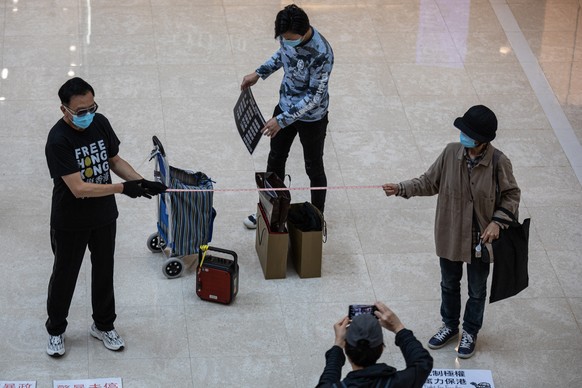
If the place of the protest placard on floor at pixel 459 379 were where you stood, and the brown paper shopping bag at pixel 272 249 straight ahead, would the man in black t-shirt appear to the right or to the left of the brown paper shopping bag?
left

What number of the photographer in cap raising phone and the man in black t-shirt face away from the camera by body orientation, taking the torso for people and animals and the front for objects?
1

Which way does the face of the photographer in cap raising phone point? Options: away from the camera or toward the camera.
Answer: away from the camera

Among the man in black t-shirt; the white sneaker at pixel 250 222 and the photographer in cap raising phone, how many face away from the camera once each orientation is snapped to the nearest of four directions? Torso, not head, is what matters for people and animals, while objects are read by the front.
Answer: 1

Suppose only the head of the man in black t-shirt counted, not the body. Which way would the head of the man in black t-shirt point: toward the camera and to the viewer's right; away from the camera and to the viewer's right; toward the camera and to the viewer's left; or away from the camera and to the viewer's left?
toward the camera and to the viewer's right

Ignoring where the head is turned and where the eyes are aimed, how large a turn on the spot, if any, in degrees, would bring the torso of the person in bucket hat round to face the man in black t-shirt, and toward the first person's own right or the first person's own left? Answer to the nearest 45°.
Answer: approximately 45° to the first person's own right

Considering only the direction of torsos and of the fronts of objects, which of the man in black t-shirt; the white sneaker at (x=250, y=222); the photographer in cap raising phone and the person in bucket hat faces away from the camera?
the photographer in cap raising phone

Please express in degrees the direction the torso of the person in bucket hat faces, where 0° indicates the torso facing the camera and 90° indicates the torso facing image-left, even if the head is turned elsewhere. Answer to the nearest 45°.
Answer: approximately 45°

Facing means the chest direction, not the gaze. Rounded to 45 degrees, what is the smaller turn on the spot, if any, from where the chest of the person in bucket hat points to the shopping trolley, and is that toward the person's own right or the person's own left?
approximately 45° to the person's own right

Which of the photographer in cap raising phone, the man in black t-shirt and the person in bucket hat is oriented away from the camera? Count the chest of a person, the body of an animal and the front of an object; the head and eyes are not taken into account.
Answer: the photographer in cap raising phone

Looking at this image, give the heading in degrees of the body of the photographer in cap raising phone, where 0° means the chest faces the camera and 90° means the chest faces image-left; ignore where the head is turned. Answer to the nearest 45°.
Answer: approximately 180°

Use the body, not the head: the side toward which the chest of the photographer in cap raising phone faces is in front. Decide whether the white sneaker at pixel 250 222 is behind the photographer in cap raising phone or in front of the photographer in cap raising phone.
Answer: in front
